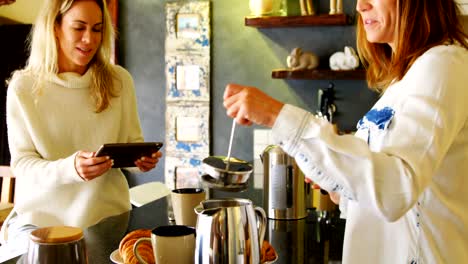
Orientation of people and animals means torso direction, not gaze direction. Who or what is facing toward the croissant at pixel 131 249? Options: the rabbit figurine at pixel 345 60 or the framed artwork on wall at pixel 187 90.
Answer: the framed artwork on wall

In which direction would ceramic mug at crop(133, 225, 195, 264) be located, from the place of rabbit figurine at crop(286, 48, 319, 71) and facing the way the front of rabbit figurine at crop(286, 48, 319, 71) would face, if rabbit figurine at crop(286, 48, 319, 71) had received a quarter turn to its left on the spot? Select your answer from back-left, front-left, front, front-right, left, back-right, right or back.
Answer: front

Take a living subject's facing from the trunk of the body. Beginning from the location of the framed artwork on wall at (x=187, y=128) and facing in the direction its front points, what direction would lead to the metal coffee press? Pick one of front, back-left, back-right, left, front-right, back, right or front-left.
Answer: front

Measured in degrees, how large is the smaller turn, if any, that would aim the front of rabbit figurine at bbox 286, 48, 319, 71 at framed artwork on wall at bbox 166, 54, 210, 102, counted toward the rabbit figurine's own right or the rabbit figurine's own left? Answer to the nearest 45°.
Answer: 0° — it already faces it

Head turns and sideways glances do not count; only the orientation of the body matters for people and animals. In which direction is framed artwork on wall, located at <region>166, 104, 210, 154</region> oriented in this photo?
toward the camera

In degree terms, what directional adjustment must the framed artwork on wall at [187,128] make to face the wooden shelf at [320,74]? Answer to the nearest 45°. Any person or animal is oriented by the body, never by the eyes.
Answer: approximately 45° to its left

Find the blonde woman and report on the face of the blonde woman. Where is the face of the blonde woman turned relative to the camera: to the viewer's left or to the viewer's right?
to the viewer's right

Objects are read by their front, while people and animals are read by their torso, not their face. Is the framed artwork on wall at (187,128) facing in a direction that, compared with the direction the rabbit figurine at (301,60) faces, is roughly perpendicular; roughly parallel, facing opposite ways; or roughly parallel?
roughly perpendicular

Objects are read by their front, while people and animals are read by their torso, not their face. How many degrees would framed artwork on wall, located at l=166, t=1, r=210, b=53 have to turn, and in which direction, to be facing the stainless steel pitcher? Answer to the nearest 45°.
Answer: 0° — it already faces it

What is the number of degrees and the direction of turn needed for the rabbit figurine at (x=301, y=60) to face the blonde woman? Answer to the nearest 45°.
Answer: approximately 45° to its left

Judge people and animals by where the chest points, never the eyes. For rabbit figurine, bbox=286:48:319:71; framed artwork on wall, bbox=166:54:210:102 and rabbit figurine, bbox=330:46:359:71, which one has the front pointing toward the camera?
the framed artwork on wall

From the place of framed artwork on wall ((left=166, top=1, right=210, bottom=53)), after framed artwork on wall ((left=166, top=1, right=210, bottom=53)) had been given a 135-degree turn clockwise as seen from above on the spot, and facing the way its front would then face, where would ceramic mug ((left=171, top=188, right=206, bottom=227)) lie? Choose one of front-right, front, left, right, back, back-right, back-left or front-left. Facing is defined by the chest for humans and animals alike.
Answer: back-left

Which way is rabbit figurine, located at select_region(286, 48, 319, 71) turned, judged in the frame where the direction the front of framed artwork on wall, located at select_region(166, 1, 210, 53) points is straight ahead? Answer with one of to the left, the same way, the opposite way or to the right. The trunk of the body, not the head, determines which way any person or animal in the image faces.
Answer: to the right

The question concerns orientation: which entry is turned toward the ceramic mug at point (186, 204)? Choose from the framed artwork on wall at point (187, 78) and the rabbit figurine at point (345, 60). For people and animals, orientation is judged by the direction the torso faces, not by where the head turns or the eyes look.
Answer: the framed artwork on wall

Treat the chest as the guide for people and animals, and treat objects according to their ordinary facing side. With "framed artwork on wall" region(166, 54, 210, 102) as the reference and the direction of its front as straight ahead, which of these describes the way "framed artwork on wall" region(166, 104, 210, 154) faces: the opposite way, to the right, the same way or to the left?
the same way

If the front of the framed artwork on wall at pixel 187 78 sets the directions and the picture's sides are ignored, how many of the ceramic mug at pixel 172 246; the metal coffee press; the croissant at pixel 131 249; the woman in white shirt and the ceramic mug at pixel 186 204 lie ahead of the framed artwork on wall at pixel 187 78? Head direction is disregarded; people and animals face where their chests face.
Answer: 5
